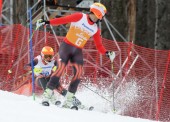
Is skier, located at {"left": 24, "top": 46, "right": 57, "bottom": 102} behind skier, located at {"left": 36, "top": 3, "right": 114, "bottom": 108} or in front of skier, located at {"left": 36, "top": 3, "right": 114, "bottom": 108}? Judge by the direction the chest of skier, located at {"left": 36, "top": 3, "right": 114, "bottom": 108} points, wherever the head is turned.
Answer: behind

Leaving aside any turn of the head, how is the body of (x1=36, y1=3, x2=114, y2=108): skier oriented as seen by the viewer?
toward the camera

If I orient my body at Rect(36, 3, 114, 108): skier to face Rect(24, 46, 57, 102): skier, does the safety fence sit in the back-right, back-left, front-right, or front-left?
front-right

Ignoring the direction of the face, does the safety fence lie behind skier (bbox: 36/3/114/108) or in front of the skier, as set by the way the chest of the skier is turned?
behind
